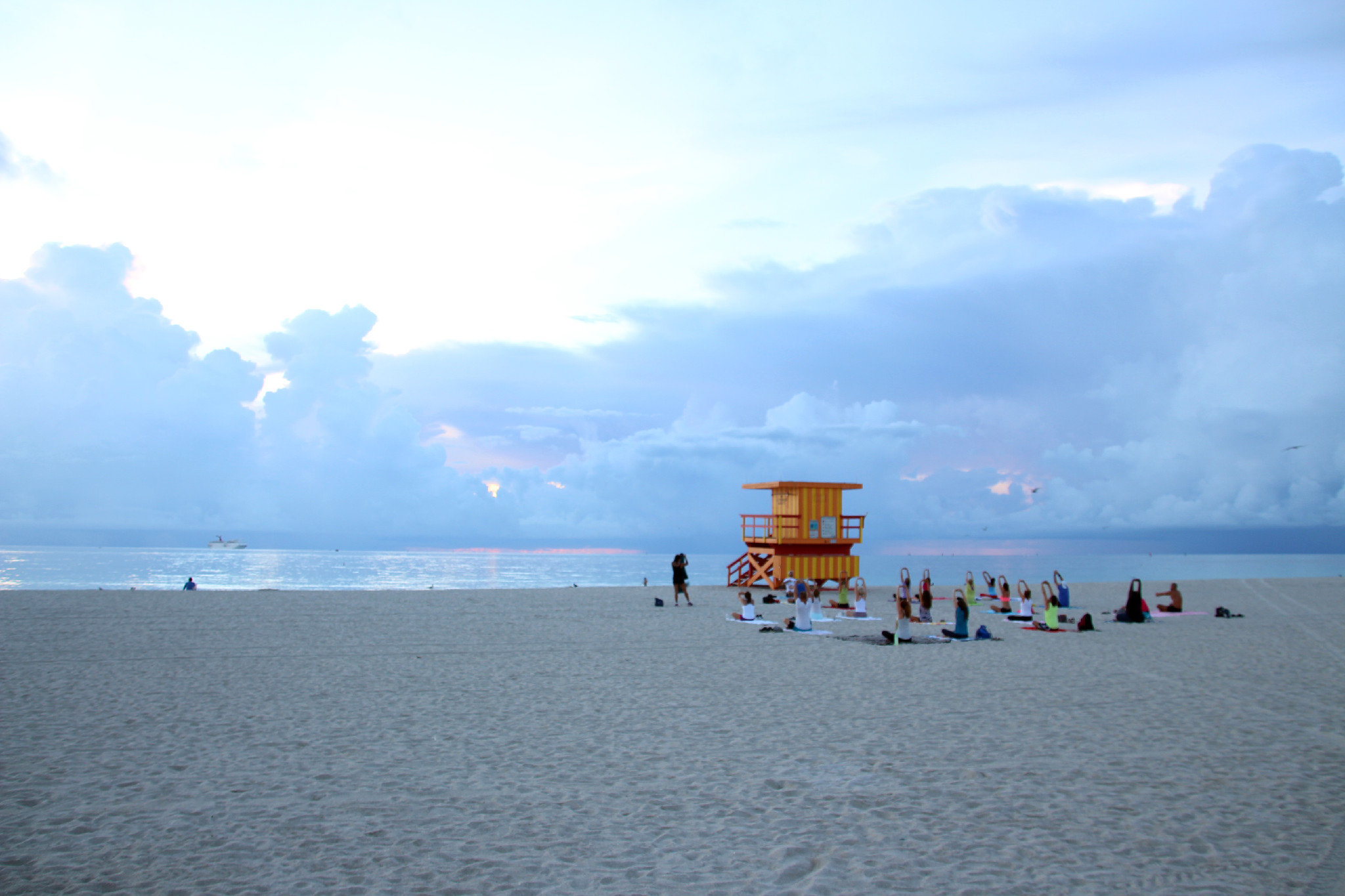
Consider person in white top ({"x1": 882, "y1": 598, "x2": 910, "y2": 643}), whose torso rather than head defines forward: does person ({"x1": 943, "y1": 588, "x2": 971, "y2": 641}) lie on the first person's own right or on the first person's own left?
on the first person's own right

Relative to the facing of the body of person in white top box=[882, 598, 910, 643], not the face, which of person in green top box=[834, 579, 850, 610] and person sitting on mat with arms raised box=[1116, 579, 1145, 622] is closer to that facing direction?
the person in green top

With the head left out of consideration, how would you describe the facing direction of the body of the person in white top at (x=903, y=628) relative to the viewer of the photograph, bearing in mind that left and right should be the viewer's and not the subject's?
facing away from the viewer and to the left of the viewer

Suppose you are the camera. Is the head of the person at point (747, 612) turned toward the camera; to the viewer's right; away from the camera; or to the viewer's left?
away from the camera

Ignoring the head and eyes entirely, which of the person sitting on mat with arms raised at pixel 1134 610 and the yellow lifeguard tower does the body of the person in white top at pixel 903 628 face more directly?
the yellow lifeguard tower

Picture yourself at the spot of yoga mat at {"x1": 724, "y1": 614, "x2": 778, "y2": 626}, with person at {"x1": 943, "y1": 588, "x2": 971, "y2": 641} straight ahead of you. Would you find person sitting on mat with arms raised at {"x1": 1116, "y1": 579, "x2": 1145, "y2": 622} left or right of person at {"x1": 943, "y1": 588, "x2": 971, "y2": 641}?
left

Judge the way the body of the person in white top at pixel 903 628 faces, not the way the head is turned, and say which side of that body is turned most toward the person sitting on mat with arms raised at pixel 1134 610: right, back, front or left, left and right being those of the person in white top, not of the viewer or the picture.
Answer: right

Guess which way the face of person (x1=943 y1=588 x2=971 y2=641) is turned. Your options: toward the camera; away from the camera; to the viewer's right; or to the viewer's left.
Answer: away from the camera
